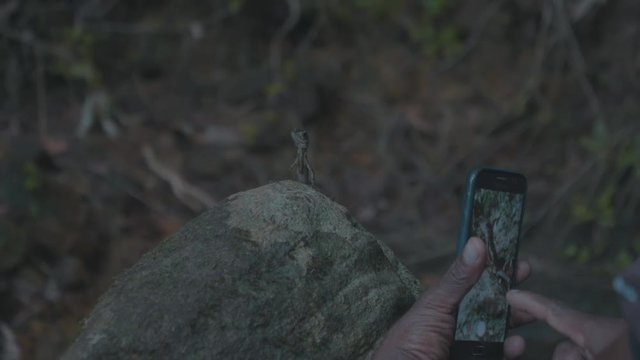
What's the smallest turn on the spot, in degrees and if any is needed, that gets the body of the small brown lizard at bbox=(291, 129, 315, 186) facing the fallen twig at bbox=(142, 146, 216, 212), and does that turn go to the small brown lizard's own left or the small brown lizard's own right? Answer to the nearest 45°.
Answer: approximately 90° to the small brown lizard's own right
